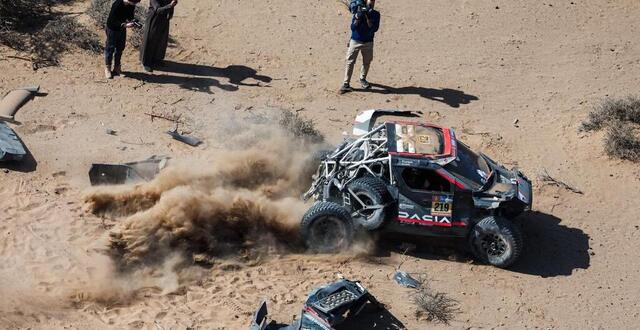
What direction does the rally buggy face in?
to the viewer's right

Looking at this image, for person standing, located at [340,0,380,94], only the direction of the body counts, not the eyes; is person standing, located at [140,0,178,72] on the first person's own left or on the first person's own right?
on the first person's own right

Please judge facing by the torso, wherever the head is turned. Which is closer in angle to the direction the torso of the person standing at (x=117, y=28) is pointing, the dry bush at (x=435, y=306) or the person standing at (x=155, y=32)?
the dry bush

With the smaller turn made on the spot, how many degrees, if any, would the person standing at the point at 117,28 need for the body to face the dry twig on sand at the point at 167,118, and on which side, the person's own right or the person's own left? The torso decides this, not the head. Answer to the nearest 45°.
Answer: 0° — they already face it

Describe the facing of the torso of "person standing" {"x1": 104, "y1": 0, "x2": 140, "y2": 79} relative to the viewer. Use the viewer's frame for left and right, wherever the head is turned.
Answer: facing the viewer and to the right of the viewer

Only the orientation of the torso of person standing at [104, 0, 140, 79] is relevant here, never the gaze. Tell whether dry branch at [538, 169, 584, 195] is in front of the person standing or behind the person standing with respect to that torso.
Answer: in front

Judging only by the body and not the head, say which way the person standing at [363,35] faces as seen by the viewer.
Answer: toward the camera

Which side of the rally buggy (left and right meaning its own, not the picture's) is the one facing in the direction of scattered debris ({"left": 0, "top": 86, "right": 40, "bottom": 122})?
back

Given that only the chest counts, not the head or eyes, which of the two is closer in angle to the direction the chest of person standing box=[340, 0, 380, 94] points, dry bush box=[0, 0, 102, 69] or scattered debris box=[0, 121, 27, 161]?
the scattered debris

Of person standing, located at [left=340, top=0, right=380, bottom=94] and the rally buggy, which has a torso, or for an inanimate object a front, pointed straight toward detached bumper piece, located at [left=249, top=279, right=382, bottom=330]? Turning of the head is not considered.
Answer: the person standing

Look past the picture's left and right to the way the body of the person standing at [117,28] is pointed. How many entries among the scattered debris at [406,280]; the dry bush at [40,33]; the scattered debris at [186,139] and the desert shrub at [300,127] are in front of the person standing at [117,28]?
3

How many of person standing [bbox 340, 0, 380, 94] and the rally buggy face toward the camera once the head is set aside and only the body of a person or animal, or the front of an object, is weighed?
1

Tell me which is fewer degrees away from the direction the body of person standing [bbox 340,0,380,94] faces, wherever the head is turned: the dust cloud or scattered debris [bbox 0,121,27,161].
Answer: the dust cloud

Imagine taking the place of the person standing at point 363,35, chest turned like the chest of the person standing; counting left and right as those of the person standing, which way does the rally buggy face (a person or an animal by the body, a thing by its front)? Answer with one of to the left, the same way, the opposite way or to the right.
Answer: to the left
